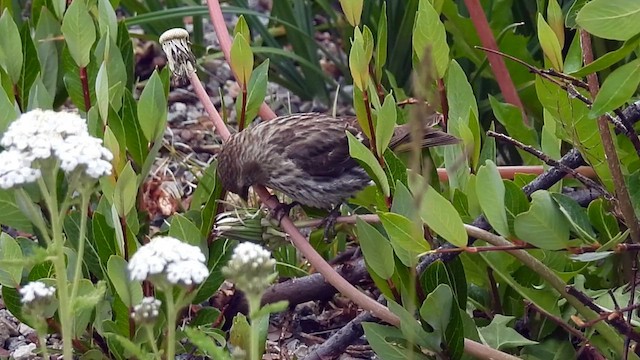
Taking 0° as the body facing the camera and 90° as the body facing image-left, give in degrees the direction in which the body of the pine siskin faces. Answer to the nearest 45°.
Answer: approximately 90°

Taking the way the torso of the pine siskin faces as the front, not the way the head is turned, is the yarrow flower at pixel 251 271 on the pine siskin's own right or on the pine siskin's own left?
on the pine siskin's own left

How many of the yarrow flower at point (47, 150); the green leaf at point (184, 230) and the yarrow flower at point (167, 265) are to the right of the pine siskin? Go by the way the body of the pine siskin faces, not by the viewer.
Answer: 0

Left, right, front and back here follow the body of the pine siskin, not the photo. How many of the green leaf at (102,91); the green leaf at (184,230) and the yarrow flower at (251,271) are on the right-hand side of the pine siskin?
0

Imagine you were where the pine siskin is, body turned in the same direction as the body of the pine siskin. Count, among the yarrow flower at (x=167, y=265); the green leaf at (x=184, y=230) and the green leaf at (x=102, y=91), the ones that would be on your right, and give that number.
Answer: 0

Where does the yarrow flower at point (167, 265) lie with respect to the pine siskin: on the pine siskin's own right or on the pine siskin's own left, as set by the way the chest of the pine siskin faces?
on the pine siskin's own left

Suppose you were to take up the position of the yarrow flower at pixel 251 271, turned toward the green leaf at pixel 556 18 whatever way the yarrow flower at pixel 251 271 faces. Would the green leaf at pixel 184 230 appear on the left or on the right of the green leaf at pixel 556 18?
left

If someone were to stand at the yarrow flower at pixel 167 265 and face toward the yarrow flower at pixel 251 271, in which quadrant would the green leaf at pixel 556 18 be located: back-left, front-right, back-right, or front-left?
front-left

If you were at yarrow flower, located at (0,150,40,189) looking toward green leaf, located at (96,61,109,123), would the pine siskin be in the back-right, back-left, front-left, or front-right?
front-right
